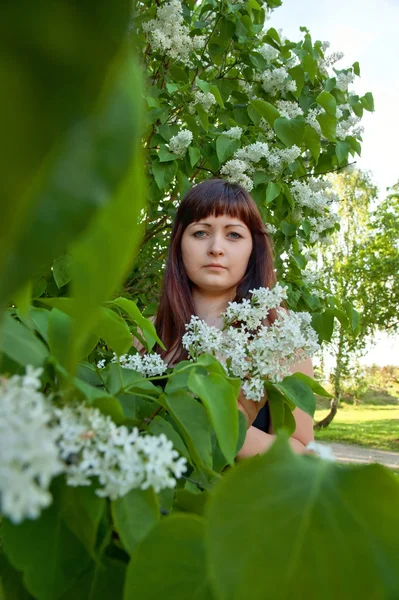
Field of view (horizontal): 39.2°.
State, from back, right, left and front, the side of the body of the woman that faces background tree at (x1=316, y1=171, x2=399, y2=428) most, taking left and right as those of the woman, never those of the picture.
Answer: back

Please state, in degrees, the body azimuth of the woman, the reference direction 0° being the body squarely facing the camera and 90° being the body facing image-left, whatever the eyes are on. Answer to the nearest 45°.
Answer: approximately 0°

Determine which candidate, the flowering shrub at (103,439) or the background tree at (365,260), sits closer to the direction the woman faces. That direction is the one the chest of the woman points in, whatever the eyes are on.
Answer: the flowering shrub
